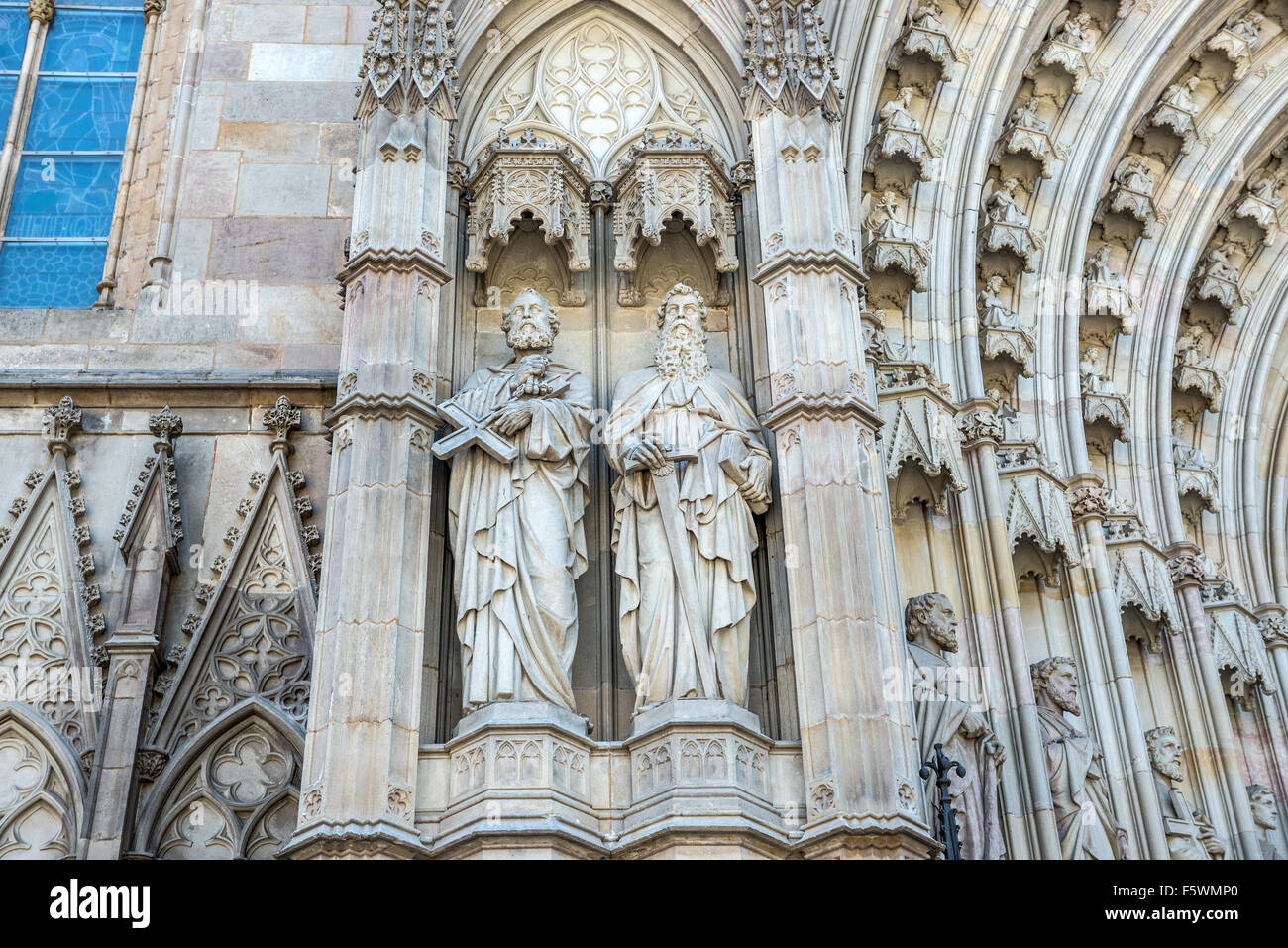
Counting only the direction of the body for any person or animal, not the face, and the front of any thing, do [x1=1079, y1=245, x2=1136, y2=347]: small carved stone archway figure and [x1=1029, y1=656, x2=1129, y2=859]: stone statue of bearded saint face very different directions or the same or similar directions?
same or similar directions

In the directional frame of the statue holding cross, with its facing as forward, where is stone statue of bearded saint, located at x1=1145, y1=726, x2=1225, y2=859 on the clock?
The stone statue of bearded saint is roughly at 8 o'clock from the statue holding cross.

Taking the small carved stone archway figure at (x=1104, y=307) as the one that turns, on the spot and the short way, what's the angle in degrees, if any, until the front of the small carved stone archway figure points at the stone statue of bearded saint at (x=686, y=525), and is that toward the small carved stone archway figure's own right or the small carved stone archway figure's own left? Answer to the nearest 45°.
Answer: approximately 90° to the small carved stone archway figure's own right

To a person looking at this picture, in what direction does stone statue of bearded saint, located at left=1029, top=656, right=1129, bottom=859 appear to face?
facing the viewer and to the right of the viewer

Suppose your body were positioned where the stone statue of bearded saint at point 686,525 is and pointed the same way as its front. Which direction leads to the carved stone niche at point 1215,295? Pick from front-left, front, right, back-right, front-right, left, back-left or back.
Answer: back-left

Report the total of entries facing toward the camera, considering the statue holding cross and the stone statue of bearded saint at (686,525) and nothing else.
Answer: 2

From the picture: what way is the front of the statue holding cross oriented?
toward the camera

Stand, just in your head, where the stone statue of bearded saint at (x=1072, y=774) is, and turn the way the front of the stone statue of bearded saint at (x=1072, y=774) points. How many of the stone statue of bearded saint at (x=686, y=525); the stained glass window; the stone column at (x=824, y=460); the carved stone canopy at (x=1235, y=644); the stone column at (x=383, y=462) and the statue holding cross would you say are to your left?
1

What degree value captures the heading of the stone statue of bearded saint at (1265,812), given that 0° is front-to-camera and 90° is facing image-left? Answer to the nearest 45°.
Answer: approximately 315°

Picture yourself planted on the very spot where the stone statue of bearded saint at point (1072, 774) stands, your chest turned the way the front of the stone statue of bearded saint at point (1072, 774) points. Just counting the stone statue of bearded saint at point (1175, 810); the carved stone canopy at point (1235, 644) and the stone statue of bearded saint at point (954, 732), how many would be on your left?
2

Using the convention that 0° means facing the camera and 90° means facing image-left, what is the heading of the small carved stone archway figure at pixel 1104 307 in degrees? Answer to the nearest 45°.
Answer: approximately 315°
